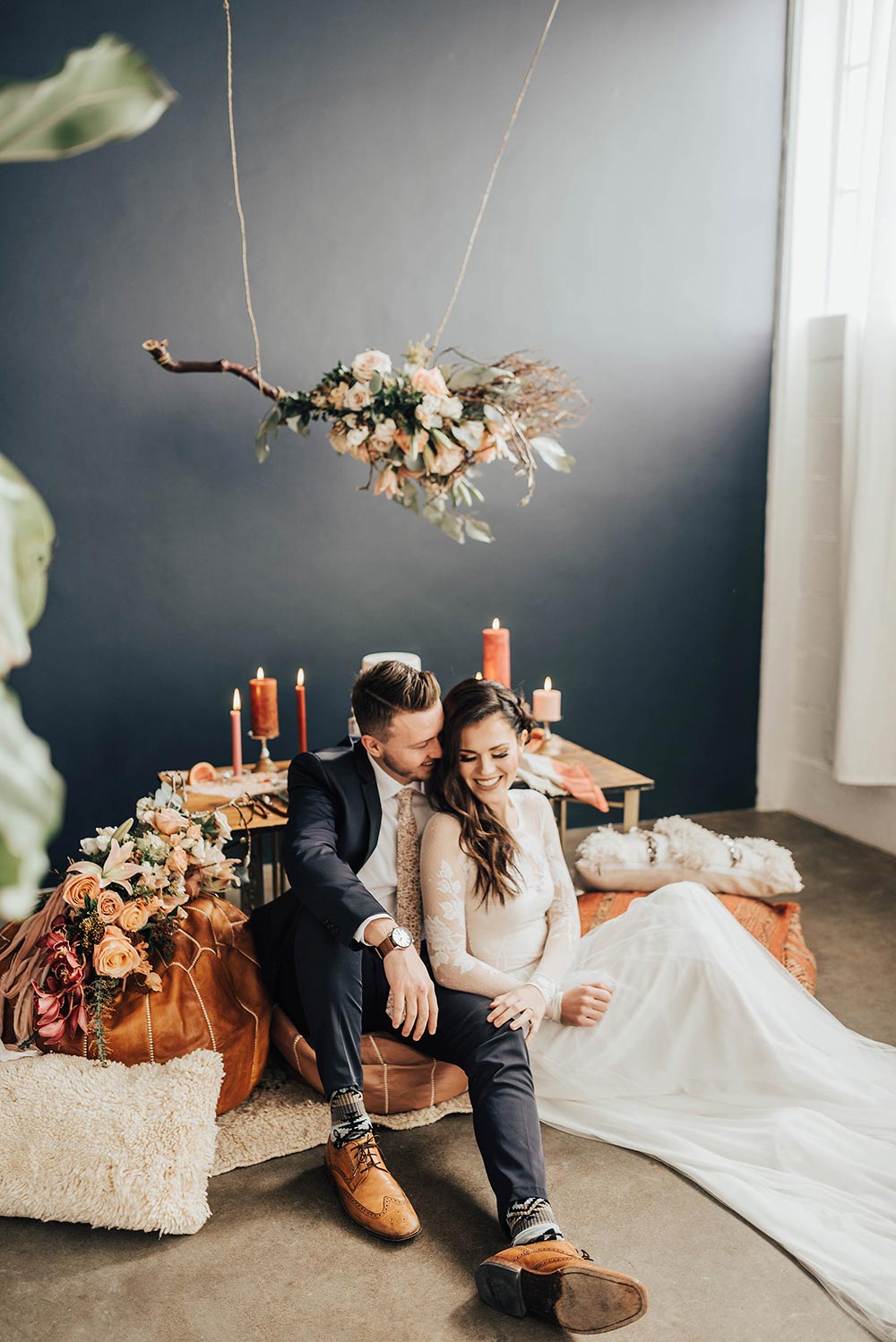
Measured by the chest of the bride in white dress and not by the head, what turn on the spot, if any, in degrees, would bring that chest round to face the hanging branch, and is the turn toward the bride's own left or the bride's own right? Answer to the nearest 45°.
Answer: approximately 180°

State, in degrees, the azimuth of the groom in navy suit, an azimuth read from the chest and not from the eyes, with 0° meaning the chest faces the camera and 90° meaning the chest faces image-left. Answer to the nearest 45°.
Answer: approximately 315°

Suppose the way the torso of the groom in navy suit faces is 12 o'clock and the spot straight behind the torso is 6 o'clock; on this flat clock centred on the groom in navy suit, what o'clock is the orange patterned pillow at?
The orange patterned pillow is roughly at 9 o'clock from the groom in navy suit.

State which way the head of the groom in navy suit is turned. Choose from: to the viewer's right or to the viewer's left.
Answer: to the viewer's right

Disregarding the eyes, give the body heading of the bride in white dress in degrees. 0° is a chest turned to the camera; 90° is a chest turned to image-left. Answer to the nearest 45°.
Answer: approximately 315°

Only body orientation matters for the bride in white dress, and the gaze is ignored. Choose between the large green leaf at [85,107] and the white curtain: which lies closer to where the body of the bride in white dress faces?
the large green leaf

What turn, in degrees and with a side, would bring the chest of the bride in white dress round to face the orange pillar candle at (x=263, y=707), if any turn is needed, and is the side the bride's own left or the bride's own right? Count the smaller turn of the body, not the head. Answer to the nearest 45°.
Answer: approximately 180°

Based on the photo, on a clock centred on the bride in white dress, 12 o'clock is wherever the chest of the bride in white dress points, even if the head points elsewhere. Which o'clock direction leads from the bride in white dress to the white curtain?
The white curtain is roughly at 8 o'clock from the bride in white dress.

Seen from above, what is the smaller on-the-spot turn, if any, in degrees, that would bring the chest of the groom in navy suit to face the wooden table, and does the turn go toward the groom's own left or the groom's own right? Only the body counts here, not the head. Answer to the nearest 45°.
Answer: approximately 135° to the groom's own left

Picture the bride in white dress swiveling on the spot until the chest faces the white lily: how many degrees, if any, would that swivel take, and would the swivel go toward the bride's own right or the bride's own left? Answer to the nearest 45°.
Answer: approximately 135° to the bride's own right
